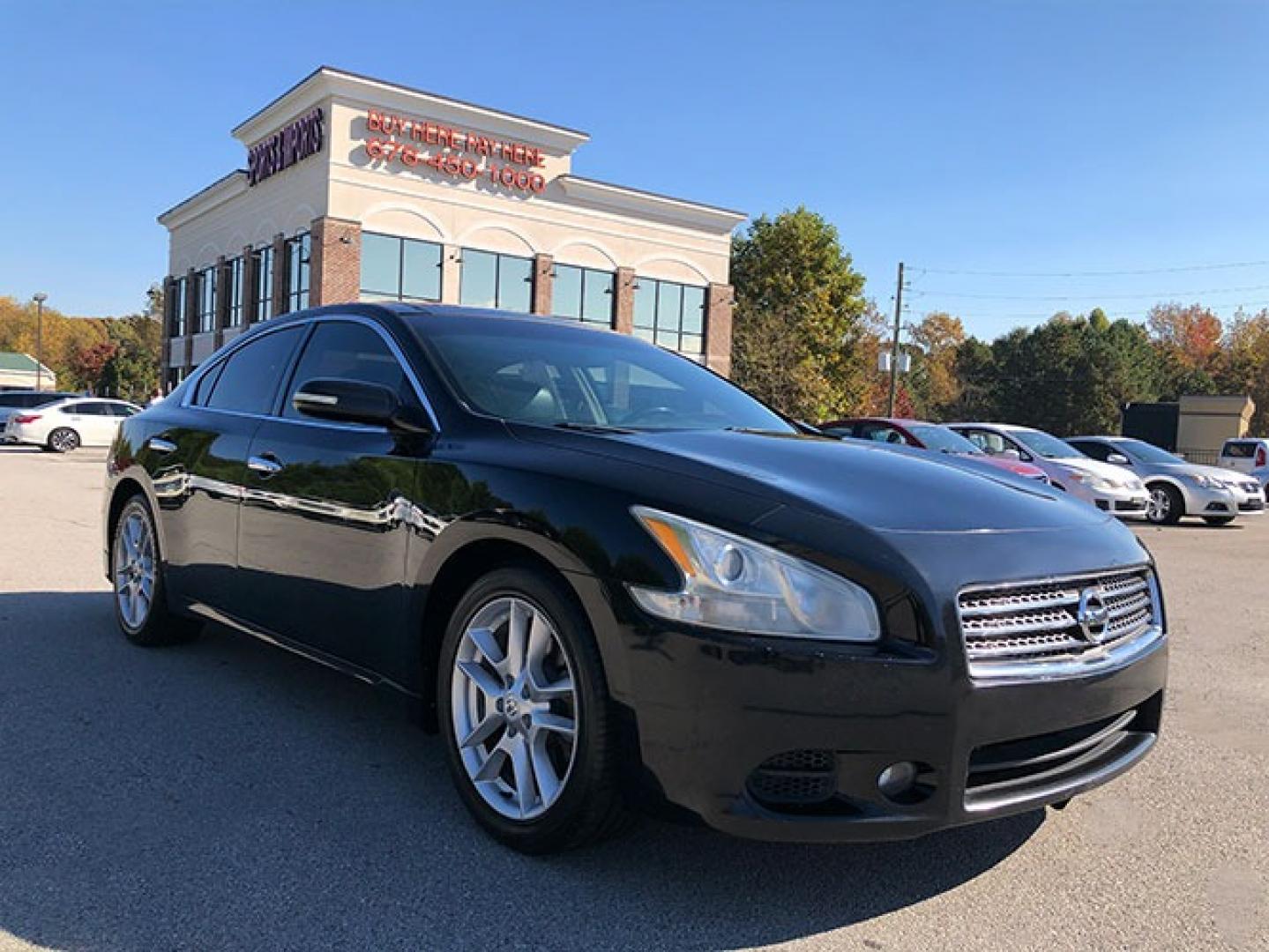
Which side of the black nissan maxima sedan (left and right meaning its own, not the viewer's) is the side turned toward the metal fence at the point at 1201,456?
left

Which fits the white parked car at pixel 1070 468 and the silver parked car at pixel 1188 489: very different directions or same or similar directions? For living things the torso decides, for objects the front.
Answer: same or similar directions

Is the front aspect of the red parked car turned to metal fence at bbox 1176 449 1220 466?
no

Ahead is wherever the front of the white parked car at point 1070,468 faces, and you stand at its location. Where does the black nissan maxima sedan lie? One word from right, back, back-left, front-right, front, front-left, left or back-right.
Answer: front-right

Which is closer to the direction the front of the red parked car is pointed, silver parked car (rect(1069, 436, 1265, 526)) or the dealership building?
the silver parked car

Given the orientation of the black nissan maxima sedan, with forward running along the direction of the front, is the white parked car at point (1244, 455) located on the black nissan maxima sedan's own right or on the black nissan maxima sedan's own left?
on the black nissan maxima sedan's own left

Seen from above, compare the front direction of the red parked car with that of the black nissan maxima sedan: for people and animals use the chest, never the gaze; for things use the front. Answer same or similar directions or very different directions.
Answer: same or similar directions

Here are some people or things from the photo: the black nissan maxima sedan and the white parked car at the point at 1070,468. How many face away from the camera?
0

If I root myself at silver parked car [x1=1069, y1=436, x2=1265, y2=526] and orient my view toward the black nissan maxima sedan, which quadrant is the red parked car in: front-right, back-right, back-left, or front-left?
front-right

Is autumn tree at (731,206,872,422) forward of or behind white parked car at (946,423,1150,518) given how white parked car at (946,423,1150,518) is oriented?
behind

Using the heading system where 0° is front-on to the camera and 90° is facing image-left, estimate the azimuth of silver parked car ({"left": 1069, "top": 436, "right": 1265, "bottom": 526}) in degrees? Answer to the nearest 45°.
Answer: approximately 315°

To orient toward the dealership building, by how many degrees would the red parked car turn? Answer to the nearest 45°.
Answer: approximately 180°

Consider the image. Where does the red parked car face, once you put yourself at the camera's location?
facing the viewer and to the right of the viewer
